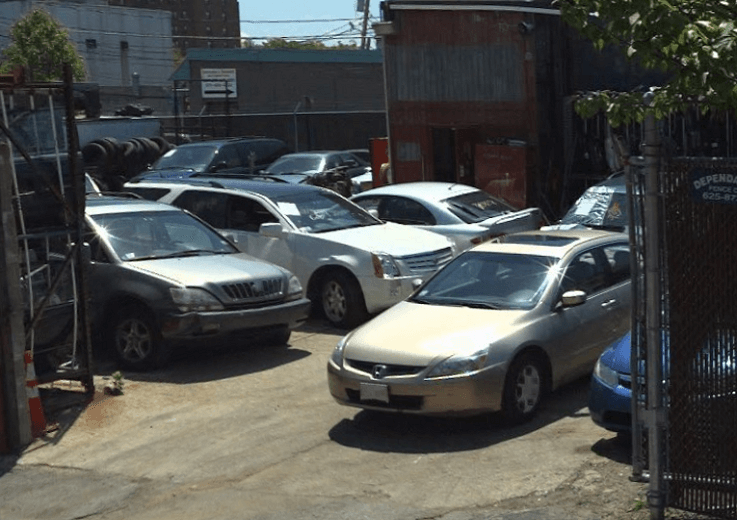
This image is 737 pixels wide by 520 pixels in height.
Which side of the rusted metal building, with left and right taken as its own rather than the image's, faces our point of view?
front

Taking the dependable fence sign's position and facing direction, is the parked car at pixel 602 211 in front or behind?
behind

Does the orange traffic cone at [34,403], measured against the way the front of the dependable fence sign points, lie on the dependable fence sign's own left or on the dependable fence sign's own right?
on the dependable fence sign's own right

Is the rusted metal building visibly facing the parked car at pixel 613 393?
yes

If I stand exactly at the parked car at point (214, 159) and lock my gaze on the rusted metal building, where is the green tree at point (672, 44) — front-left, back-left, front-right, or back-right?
front-right

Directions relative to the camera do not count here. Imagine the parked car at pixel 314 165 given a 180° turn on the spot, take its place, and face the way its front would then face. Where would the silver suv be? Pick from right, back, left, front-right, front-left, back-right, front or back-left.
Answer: back-right

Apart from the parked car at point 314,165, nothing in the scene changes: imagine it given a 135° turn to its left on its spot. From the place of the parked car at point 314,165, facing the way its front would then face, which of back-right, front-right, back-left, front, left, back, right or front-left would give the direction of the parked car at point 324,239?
right

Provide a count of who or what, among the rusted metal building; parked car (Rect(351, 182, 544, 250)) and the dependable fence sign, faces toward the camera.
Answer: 2

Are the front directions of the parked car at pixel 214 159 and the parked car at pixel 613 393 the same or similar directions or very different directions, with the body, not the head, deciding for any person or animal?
same or similar directions

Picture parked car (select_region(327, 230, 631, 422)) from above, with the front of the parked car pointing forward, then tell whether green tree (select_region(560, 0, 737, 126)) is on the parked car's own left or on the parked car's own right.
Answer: on the parked car's own left

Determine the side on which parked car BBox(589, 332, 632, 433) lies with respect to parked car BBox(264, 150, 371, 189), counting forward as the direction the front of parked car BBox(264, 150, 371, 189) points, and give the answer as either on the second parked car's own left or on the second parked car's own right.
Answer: on the second parked car's own left

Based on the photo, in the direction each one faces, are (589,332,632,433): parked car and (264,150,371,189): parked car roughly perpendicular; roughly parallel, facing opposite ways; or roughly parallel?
roughly parallel

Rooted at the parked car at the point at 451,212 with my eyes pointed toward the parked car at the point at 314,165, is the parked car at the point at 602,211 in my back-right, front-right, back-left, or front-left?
back-right

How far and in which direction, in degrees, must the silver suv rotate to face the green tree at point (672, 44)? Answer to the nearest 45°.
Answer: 0° — it already faces it

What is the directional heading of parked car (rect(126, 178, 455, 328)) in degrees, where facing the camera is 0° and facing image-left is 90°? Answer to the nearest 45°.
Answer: approximately 315°

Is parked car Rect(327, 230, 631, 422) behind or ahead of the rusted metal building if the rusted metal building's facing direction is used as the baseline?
ahead
